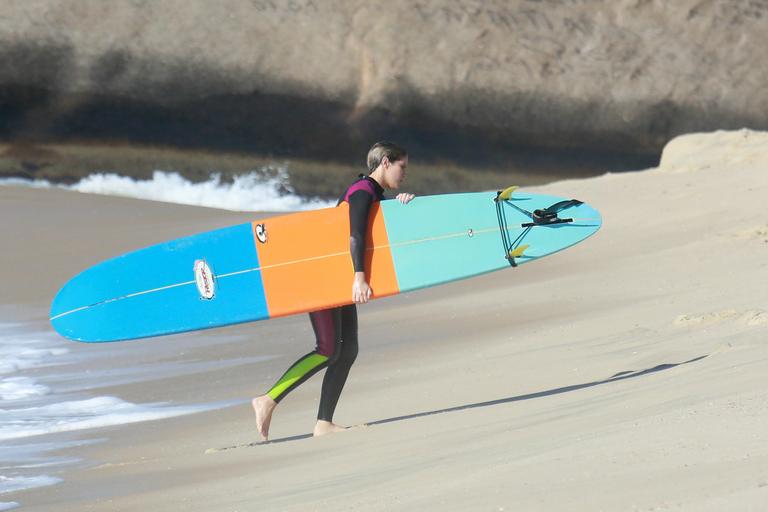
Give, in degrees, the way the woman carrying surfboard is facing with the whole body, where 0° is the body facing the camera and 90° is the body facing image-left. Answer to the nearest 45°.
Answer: approximately 270°

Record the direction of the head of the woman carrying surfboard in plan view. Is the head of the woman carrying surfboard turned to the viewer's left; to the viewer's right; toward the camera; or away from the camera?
to the viewer's right
